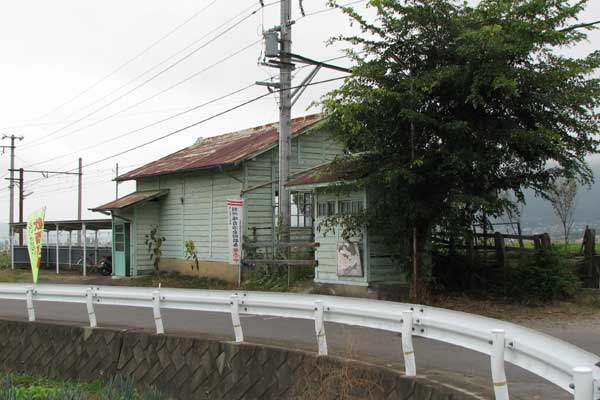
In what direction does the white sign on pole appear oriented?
toward the camera

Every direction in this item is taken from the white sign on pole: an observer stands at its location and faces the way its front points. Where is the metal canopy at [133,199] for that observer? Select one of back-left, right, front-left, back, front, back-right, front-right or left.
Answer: back-right

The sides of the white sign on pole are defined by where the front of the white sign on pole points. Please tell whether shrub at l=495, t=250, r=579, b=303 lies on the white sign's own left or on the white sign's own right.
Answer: on the white sign's own left

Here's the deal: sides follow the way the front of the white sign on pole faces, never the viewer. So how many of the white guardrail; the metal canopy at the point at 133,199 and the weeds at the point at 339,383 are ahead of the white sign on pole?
2

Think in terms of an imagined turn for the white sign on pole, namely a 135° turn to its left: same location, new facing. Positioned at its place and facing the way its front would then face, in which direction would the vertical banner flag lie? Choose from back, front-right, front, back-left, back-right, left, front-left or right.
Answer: back

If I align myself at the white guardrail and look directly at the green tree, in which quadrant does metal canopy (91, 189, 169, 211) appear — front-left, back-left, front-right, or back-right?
front-left

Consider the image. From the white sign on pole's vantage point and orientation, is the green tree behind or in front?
in front

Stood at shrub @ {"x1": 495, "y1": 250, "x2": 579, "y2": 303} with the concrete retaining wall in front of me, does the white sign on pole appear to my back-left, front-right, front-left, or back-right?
front-right

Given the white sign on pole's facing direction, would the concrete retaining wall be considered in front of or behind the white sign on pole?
in front

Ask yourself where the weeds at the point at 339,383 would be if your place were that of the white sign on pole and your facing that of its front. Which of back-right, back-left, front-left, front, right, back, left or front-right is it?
front

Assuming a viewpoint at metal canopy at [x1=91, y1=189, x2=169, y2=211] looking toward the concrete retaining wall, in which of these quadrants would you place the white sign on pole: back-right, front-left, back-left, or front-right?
front-left
